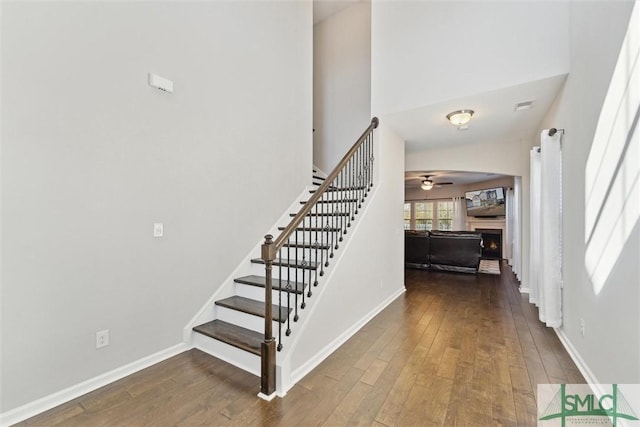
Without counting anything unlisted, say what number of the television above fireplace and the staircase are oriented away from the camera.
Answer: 0

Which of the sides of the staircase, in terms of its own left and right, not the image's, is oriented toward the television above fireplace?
back

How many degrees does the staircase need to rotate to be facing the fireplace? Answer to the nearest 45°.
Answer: approximately 180°

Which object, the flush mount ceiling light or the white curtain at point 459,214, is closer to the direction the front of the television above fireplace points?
the flush mount ceiling light

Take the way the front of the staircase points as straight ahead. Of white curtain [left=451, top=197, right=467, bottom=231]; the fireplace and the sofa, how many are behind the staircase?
3

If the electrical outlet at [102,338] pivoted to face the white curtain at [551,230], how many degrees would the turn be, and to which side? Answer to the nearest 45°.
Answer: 0° — it already faces it

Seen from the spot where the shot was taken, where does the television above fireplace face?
facing the viewer and to the left of the viewer

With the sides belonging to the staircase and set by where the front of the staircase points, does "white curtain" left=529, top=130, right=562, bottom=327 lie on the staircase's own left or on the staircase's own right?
on the staircase's own left

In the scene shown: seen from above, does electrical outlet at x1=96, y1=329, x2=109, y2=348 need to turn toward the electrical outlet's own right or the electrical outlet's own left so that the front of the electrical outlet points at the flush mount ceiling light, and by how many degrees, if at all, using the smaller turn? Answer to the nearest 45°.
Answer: approximately 45° to the electrical outlet's own left

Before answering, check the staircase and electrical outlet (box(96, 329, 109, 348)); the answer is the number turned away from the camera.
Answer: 0

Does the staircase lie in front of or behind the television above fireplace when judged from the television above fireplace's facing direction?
in front

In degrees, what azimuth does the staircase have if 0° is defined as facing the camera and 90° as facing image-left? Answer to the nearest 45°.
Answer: approximately 45°

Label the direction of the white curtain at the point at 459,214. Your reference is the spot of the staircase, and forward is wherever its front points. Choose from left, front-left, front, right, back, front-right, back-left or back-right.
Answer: back

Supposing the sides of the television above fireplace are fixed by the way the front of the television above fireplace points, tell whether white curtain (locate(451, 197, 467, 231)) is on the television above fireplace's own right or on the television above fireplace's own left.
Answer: on the television above fireplace's own right

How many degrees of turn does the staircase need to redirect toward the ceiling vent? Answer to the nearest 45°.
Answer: approximately 135° to its left
